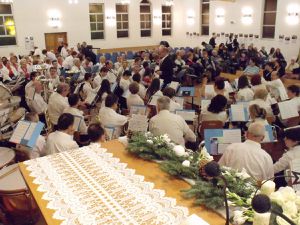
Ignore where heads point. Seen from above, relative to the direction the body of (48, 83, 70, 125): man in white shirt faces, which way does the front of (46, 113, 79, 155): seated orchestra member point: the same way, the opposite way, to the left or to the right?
the same way

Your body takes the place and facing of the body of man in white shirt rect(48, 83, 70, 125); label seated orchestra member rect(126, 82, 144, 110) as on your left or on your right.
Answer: on your right

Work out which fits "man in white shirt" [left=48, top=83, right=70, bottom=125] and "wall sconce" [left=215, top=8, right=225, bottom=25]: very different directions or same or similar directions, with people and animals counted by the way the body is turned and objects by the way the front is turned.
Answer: very different directions

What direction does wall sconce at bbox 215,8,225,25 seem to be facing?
toward the camera

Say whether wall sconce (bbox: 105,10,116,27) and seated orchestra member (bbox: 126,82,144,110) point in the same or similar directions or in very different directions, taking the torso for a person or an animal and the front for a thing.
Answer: very different directions

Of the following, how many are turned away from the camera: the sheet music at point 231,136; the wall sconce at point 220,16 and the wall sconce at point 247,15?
0

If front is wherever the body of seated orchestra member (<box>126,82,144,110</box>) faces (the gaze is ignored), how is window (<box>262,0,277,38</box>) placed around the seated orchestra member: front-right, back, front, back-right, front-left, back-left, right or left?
front-right

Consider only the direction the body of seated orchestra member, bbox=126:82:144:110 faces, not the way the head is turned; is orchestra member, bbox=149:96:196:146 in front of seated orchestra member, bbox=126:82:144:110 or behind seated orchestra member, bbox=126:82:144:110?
behind

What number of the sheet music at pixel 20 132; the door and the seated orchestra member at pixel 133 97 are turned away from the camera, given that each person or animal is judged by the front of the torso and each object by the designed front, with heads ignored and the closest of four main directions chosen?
1

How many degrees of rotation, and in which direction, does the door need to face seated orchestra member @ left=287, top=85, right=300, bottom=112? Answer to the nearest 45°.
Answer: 0° — it already faces them

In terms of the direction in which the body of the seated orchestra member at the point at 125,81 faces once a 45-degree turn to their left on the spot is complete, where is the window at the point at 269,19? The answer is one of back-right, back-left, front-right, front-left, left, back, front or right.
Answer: front-right

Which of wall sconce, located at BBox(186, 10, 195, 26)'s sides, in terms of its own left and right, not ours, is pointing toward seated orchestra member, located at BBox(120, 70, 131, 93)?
front

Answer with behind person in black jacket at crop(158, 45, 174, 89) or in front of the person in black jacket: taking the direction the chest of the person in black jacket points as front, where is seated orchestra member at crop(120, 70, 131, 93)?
in front

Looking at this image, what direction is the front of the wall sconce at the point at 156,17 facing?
toward the camera

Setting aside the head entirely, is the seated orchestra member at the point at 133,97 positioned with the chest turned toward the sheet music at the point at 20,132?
no

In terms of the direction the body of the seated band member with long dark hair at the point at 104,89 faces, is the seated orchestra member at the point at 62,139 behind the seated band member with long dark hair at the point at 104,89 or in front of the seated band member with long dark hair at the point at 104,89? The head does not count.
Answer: behind

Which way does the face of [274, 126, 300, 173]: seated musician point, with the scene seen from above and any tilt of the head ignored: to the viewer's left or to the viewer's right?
to the viewer's left

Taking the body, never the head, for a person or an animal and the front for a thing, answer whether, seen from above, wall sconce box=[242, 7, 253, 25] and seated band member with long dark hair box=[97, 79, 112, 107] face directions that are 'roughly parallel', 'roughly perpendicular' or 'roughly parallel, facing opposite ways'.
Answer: roughly parallel, facing opposite ways

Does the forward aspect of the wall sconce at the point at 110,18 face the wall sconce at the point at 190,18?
no

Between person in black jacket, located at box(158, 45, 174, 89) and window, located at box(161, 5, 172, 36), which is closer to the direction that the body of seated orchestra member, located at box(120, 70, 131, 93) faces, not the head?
the person in black jacket

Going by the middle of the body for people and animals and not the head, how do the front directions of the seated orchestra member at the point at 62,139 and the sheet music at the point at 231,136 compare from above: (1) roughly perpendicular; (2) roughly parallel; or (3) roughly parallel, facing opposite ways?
roughly parallel, facing opposite ways

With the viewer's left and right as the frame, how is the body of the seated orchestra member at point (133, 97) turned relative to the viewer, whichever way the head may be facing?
facing away from the viewer

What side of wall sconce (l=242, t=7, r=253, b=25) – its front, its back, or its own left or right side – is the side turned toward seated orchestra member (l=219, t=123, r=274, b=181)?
front
